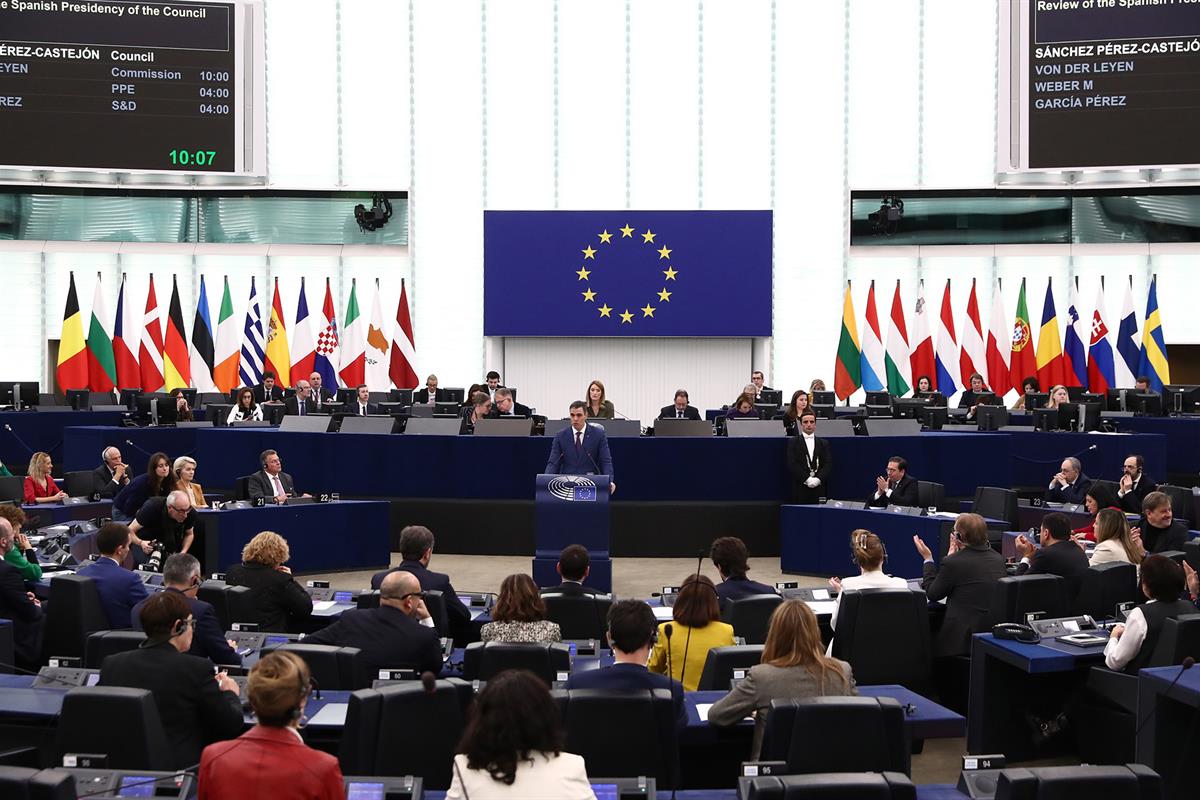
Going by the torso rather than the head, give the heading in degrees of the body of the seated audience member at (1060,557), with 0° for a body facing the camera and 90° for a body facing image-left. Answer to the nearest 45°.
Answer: approximately 135°

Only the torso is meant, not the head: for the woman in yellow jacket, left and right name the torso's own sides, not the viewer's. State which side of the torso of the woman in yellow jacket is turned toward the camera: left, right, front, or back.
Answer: back

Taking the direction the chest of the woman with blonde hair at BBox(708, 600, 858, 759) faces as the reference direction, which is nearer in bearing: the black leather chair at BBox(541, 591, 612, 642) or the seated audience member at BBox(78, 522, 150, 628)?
the black leather chair

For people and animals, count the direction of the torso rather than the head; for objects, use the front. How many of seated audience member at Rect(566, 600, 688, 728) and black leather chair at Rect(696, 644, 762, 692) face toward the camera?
0

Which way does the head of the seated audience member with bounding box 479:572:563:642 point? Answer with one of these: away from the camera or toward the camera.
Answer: away from the camera

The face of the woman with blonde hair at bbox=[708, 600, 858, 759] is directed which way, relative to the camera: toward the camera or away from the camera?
away from the camera

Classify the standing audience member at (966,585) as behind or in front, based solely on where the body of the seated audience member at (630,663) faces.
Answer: in front

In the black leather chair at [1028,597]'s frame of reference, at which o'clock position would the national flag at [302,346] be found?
The national flag is roughly at 12 o'clock from the black leather chair.

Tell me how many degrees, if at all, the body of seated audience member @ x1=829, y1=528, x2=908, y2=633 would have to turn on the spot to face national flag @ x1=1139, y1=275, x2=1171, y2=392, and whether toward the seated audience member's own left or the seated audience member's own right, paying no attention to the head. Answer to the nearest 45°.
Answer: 0° — they already face it

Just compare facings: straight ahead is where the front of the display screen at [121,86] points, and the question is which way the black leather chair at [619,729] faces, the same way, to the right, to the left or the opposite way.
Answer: the opposite way

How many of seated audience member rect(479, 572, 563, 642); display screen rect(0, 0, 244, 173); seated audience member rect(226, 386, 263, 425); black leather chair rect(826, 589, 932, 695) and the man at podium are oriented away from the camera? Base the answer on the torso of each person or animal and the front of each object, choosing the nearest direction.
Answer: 2

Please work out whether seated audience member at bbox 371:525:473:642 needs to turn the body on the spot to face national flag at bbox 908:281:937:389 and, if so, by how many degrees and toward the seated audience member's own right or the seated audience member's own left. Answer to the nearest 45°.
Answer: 0° — they already face it

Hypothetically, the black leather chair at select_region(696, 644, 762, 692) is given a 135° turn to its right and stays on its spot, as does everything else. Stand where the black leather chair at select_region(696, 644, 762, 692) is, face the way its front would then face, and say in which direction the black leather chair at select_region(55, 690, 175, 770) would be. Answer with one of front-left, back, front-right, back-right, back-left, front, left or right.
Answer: right

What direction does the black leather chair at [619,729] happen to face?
away from the camera

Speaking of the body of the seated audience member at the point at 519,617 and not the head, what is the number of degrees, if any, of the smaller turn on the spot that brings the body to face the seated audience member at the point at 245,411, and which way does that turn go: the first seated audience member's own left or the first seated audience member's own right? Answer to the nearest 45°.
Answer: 0° — they already face them

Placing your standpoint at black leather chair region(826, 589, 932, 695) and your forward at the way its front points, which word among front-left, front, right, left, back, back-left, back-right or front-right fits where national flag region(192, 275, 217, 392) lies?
front-left

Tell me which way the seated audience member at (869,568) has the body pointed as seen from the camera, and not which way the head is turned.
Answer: away from the camera

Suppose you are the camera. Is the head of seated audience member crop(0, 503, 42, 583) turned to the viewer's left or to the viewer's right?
to the viewer's right
